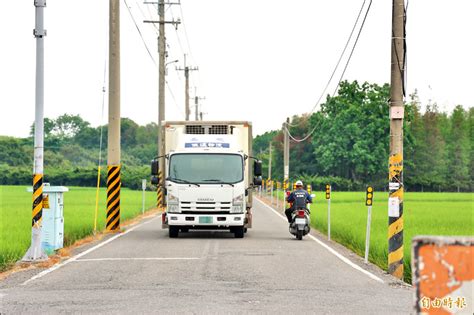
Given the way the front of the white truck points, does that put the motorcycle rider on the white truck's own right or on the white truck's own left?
on the white truck's own left

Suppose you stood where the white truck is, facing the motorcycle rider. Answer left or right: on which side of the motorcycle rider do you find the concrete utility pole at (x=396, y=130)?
right

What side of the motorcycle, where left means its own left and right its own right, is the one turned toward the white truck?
left

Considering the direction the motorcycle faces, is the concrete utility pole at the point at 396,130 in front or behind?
behind

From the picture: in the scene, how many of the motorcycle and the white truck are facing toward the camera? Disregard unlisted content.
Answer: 1

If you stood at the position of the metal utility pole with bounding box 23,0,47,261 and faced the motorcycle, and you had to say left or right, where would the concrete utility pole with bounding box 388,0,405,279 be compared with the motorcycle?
right

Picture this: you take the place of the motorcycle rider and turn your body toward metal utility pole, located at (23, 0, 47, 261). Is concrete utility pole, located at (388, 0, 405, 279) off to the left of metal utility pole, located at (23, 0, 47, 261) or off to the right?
left

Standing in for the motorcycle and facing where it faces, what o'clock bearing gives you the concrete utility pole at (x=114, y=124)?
The concrete utility pole is roughly at 10 o'clock from the motorcycle.

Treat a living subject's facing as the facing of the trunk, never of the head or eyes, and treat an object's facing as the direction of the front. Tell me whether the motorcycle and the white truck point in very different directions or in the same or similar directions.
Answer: very different directions

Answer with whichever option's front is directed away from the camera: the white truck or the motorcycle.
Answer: the motorcycle

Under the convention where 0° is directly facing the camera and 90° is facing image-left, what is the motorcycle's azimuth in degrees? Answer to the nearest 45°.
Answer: approximately 180°
